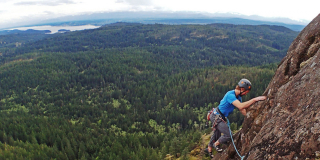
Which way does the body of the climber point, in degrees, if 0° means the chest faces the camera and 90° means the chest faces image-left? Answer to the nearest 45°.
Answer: approximately 270°
